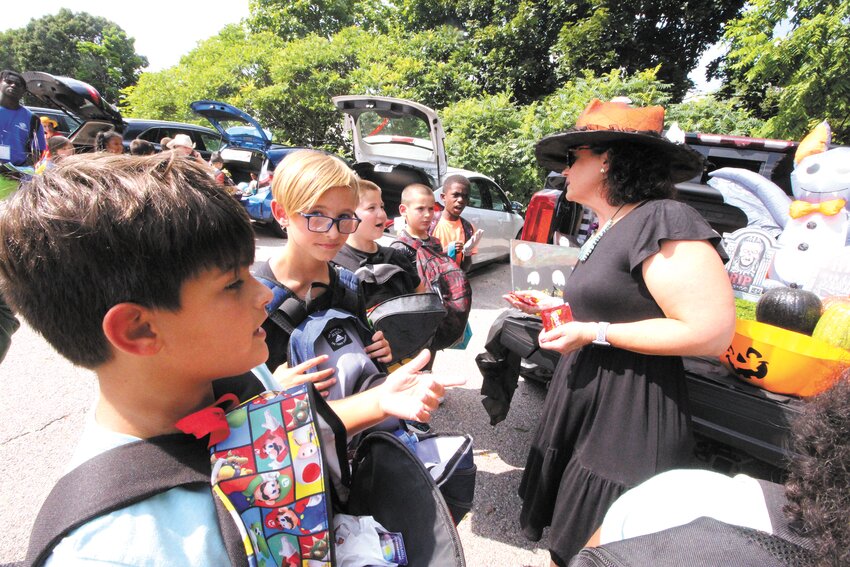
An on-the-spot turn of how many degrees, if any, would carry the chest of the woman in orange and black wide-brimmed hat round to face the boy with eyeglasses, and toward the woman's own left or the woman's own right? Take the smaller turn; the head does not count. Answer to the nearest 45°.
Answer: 0° — they already face them

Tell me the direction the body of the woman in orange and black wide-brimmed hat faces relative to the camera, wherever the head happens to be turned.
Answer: to the viewer's left

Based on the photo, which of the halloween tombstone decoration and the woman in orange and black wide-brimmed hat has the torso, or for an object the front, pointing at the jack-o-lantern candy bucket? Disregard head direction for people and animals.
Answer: the halloween tombstone decoration

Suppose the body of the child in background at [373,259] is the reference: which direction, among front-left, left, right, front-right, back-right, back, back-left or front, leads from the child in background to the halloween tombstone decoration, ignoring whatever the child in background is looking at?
front-left

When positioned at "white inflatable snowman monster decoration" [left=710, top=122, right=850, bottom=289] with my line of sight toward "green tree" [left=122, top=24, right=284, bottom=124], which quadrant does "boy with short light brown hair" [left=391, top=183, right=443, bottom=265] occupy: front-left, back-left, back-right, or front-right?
front-left

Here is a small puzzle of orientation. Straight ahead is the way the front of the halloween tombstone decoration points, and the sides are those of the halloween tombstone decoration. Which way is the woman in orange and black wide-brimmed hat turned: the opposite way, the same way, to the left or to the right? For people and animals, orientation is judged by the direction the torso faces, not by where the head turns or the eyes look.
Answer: to the right

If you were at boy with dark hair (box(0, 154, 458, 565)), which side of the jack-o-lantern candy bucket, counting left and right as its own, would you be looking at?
front

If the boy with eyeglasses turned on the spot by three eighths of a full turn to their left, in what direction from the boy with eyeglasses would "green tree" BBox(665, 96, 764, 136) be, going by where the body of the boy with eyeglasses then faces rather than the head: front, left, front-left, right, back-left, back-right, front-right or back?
front-right

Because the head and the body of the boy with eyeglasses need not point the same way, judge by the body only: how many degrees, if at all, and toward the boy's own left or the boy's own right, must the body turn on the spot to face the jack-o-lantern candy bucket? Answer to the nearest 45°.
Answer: approximately 45° to the boy's own left

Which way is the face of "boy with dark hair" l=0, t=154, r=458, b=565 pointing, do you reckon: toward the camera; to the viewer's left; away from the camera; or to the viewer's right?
to the viewer's right

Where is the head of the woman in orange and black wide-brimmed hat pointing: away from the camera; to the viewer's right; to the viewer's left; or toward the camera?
to the viewer's left

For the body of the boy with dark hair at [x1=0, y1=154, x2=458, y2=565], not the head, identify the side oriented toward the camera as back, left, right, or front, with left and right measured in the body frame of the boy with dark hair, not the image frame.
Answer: right

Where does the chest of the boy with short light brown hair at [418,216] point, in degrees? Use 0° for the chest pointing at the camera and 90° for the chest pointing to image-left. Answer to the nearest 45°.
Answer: approximately 315°

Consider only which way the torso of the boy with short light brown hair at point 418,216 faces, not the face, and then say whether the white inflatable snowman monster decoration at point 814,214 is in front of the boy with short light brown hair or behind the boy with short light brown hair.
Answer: in front

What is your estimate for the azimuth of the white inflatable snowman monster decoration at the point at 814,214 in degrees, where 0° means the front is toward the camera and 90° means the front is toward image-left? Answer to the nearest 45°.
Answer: approximately 0°
